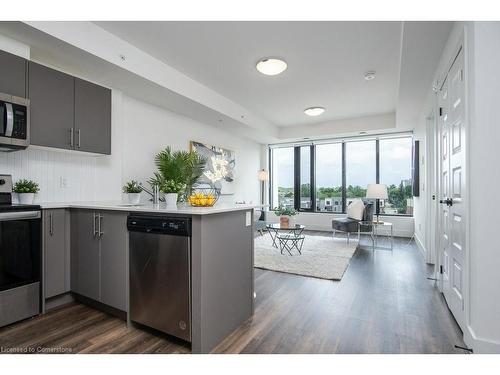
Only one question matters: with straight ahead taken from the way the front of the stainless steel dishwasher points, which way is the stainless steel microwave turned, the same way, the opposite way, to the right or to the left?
to the left

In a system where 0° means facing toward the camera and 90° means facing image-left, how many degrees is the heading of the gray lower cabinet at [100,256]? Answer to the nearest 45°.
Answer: approximately 45°

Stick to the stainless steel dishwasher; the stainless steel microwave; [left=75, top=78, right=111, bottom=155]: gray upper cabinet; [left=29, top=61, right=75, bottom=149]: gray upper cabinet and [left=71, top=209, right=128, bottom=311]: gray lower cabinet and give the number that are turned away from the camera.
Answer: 0

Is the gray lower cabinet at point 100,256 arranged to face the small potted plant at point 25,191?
no

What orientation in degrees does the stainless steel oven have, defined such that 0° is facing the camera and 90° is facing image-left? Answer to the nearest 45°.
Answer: approximately 315°

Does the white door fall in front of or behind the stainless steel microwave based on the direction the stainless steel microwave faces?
in front

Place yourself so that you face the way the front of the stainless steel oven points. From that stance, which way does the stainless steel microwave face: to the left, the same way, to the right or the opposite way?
the same way

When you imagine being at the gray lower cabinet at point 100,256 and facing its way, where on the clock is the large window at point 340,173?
The large window is roughly at 7 o'clock from the gray lower cabinet.

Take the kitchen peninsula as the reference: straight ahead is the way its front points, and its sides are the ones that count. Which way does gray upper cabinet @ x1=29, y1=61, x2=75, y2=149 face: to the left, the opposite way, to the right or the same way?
to the left

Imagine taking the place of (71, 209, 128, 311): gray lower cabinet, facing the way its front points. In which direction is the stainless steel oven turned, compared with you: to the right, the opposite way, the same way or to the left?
to the left

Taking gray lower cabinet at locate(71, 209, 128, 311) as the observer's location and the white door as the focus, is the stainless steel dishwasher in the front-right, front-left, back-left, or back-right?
front-right

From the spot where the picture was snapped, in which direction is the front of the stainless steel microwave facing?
facing the viewer and to the right of the viewer

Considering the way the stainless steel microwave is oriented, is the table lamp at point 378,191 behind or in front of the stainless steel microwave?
in front

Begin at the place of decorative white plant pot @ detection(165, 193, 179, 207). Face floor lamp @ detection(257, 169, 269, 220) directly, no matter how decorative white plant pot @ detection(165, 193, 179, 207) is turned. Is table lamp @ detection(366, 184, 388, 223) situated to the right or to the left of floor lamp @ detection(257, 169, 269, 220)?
right

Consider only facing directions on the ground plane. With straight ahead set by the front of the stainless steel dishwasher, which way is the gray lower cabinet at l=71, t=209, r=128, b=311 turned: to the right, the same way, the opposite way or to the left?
the same way

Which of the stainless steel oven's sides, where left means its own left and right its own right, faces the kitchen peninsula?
left

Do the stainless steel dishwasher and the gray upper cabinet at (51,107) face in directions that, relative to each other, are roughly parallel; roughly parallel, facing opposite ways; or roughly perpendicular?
roughly perpendicular

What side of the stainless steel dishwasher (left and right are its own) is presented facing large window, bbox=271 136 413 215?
back
